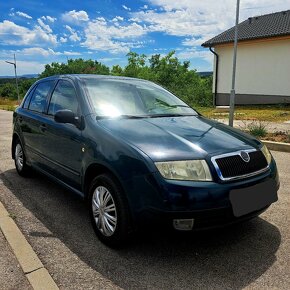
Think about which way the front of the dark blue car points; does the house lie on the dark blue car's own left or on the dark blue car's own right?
on the dark blue car's own left

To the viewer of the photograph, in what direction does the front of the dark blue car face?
facing the viewer and to the right of the viewer
